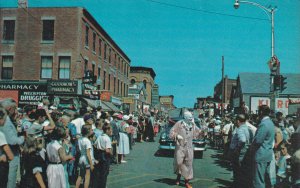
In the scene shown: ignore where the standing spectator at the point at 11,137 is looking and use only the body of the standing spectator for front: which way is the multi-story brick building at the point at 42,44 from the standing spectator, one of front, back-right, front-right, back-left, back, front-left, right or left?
left

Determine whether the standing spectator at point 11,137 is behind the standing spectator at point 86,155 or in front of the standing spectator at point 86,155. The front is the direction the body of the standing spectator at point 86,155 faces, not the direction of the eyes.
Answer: behind

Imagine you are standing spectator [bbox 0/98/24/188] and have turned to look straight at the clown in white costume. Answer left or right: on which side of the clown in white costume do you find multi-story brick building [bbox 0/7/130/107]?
left

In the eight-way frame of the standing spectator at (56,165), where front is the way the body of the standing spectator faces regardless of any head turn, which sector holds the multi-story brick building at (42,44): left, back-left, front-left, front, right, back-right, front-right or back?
front-left

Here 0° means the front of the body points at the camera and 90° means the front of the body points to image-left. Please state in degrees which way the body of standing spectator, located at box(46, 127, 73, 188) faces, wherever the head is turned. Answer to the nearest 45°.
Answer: approximately 225°

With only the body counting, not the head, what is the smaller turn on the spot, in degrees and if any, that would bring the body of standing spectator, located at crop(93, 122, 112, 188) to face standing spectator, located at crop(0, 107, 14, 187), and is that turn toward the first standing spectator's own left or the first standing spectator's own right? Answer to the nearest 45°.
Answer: approximately 180°

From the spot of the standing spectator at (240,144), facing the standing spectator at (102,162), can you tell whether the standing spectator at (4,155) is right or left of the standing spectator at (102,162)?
left

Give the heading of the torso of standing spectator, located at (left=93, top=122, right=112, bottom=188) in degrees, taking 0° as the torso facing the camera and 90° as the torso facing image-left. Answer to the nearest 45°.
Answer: approximately 225°

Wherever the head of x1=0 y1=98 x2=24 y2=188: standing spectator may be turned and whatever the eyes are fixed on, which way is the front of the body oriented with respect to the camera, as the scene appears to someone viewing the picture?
to the viewer's right

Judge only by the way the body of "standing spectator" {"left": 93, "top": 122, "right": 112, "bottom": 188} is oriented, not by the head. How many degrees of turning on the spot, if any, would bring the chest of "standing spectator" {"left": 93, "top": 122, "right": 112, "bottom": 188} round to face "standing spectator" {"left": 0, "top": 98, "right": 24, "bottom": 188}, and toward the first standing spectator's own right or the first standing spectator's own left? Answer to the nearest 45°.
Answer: approximately 180°

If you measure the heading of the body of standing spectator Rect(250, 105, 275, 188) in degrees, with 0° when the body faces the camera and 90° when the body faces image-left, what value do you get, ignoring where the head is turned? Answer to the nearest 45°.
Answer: approximately 135°
